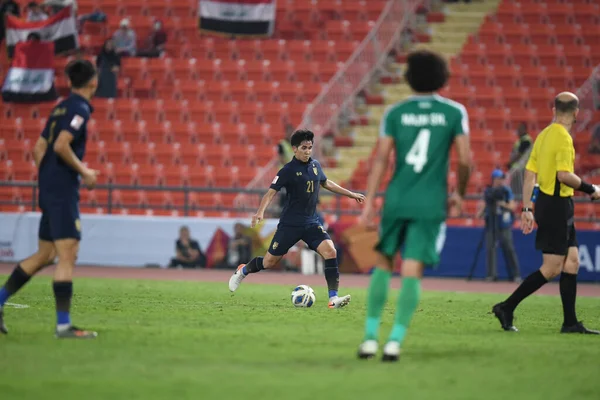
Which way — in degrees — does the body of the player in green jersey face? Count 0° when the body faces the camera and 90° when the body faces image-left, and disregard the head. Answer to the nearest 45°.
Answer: approximately 180°

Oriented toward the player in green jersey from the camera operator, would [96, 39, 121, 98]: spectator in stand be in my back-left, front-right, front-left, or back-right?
back-right

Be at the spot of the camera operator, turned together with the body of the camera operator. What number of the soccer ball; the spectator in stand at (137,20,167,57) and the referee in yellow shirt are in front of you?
2

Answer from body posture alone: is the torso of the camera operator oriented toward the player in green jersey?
yes

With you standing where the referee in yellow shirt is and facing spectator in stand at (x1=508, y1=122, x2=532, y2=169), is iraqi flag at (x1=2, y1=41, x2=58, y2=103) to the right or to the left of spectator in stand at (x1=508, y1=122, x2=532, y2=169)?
left

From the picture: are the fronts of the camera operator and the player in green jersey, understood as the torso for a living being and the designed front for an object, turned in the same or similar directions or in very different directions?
very different directions

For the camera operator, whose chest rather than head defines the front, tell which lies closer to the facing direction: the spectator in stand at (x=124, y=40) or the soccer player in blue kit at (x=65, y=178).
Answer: the soccer player in blue kit

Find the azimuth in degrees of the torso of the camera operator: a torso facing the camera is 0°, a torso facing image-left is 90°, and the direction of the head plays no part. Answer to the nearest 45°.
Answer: approximately 0°

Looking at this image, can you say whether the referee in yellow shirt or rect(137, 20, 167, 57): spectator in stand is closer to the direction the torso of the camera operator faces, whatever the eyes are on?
the referee in yellow shirt

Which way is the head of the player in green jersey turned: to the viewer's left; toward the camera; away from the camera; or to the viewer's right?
away from the camera

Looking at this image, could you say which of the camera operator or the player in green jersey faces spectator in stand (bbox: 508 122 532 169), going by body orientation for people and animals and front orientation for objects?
the player in green jersey

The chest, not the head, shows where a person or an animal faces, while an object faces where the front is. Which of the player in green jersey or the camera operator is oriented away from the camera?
the player in green jersey
